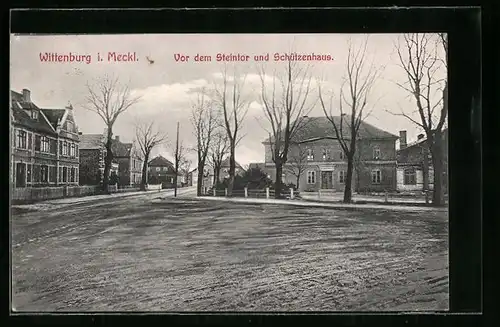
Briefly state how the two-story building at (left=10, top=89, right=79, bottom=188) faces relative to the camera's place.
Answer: facing the viewer and to the right of the viewer

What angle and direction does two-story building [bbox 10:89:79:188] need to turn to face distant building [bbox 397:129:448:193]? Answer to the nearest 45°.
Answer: approximately 45° to its left
